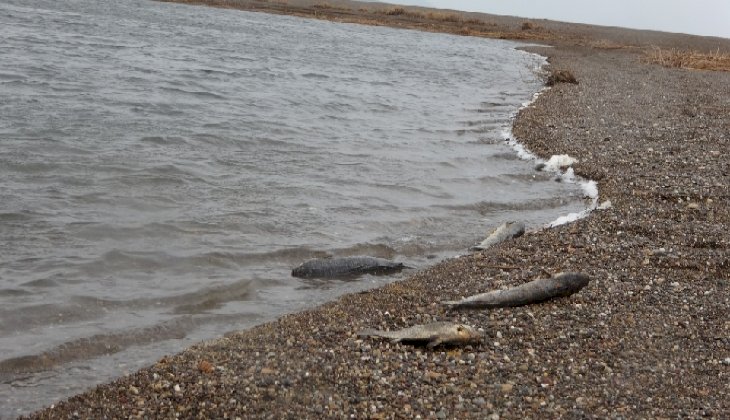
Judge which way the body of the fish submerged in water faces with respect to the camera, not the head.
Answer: to the viewer's left

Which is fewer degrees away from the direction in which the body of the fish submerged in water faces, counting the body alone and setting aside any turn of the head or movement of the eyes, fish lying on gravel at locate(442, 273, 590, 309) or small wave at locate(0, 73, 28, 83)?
the small wave

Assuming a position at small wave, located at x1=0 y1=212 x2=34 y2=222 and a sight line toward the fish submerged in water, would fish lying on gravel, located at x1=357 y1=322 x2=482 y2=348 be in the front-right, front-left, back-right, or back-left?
front-right

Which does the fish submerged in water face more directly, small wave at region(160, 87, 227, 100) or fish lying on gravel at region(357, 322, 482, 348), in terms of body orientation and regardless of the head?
the small wave

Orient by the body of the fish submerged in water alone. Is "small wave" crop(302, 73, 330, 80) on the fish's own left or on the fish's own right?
on the fish's own right

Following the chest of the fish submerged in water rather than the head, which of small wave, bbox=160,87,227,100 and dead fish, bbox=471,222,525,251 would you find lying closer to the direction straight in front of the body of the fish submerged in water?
the small wave

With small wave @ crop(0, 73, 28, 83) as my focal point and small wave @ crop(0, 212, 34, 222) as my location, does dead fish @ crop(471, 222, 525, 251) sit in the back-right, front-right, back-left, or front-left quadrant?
back-right

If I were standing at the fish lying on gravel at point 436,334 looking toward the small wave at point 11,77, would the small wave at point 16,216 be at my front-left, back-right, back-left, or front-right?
front-left

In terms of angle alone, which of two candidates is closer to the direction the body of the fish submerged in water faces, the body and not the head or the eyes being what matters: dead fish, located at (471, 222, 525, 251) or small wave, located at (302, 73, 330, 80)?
the small wave

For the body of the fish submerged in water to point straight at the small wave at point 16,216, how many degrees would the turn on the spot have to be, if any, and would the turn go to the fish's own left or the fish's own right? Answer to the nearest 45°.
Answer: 0° — it already faces it

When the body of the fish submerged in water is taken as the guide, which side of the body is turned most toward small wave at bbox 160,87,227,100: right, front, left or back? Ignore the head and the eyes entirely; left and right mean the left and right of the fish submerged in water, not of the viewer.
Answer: right

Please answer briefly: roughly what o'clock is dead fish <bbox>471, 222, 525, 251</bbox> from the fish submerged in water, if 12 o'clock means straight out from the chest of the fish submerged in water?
The dead fish is roughly at 5 o'clock from the fish submerged in water.
